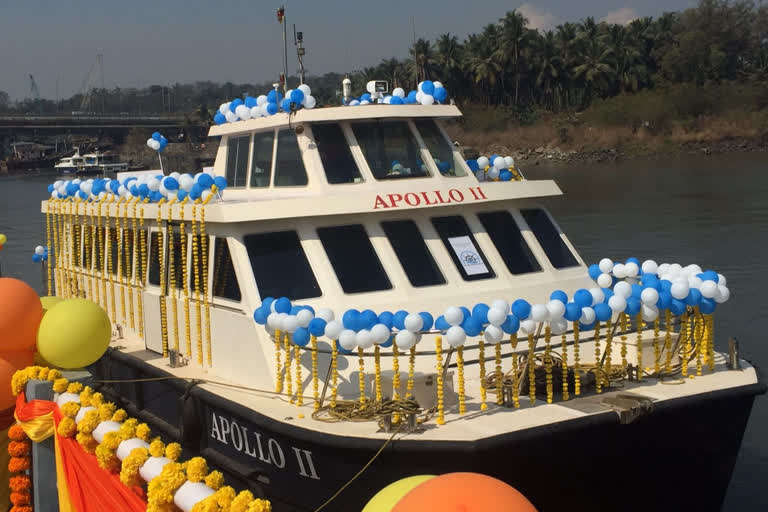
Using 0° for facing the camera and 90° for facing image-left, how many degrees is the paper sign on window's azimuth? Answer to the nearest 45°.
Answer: approximately 315°

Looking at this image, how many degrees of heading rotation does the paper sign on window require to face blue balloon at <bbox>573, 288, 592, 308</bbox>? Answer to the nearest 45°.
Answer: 0° — it already faces it

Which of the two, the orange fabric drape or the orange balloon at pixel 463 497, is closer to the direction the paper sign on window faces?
the orange balloon

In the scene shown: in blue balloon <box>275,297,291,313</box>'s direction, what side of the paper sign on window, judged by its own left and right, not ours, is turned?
right

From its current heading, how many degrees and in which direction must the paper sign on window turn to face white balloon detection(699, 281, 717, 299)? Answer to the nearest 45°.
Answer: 0° — it already faces it

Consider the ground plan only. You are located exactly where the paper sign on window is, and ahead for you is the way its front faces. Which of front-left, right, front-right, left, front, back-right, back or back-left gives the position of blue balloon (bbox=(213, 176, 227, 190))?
back-right
